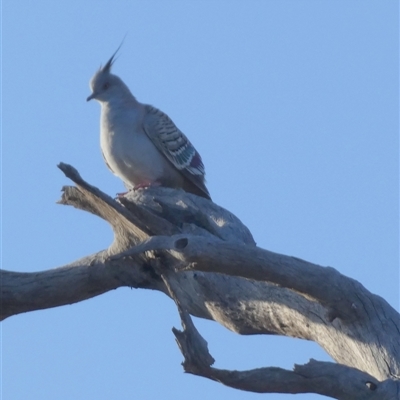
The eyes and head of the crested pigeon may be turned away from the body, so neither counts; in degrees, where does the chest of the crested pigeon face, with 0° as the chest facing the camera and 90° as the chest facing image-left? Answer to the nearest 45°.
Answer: approximately 45°
